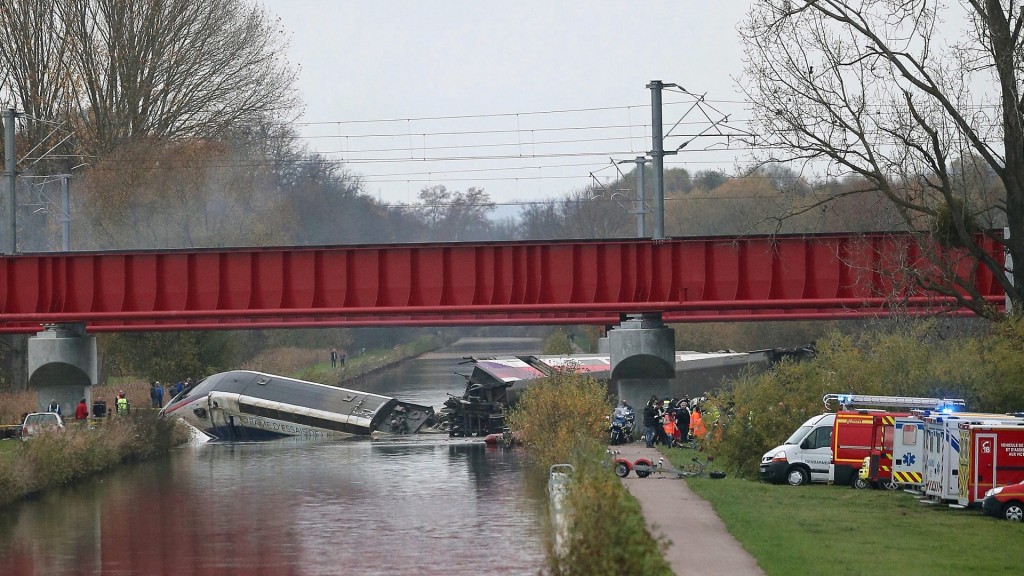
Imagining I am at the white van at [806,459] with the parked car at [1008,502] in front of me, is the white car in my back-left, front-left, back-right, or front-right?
back-right

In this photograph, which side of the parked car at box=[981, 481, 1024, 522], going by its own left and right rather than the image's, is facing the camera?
left

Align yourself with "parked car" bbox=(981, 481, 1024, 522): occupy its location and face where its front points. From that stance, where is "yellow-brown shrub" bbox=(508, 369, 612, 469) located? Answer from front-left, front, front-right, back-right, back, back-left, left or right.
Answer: front-right

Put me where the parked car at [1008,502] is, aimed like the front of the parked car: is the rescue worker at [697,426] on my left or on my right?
on my right

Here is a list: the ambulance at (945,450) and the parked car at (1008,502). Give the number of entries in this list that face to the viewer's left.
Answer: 1
